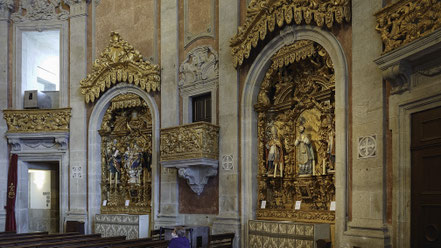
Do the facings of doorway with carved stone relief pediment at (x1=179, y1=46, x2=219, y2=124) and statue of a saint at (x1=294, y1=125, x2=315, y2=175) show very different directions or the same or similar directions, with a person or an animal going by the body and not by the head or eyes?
same or similar directions

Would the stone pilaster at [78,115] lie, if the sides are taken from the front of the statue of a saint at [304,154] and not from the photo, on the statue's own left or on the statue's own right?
on the statue's own right

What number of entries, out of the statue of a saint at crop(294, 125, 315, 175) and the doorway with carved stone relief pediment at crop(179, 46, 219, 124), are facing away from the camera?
0

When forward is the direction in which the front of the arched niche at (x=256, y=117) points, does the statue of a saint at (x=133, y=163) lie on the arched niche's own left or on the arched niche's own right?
on the arched niche's own right

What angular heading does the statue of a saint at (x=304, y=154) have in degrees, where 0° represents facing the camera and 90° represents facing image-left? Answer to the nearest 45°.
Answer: approximately 45°

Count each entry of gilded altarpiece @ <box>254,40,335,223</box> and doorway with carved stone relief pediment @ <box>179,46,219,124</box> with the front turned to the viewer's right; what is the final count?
0

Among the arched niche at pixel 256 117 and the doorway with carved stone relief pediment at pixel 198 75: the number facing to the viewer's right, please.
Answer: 0

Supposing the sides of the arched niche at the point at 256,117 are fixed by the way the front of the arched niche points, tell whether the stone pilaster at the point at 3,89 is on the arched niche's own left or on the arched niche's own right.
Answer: on the arched niche's own right

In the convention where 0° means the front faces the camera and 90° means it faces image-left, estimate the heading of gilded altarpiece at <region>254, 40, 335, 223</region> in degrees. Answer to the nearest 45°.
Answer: approximately 45°

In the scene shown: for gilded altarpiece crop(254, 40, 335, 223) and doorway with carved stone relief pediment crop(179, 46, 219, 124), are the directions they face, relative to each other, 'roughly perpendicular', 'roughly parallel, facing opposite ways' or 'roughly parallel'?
roughly parallel
